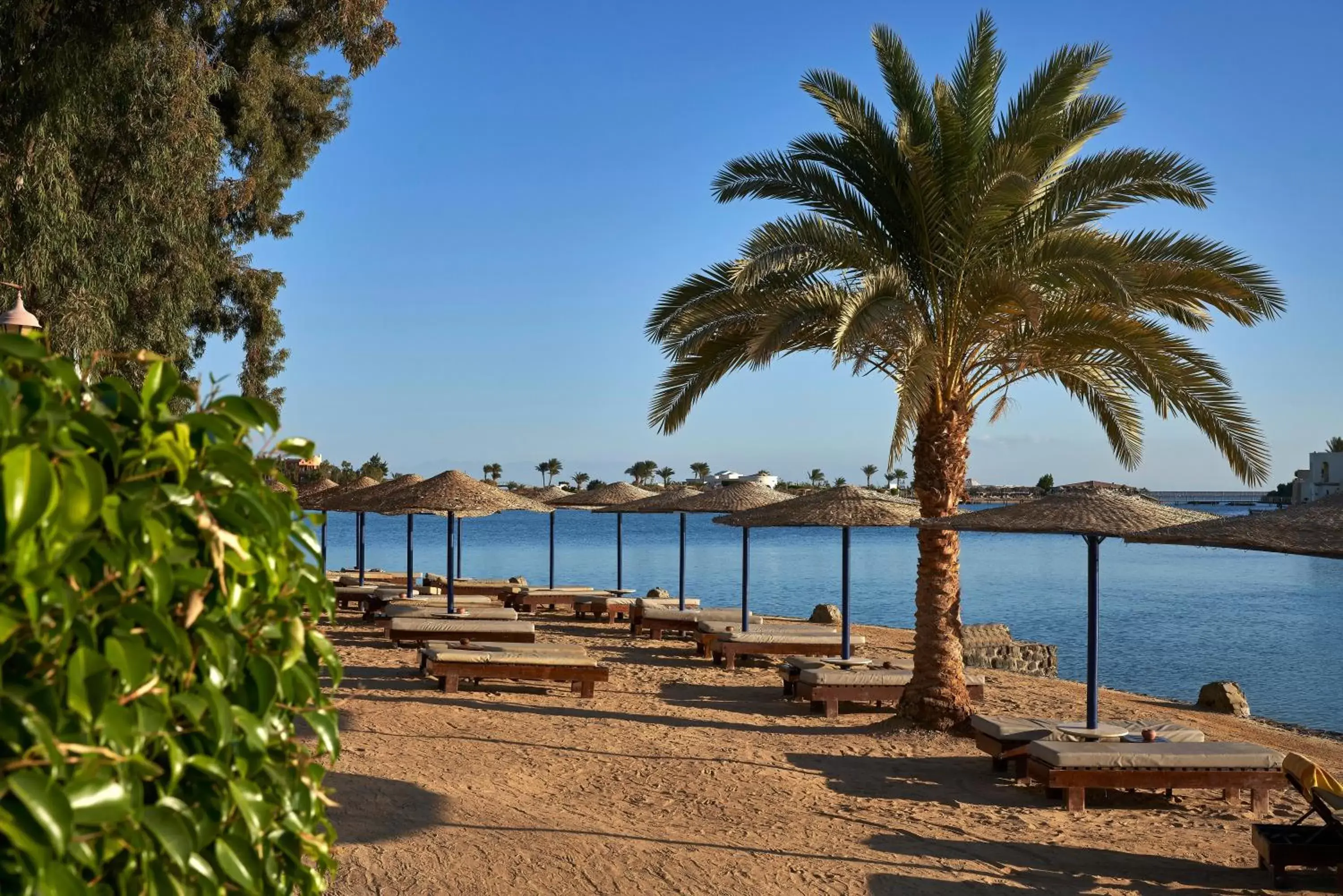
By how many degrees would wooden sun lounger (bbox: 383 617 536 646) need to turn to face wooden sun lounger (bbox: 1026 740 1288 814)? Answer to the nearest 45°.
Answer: approximately 45° to its right

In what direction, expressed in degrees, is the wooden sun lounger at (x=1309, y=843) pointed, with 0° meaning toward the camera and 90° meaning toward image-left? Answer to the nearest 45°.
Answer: approximately 270°

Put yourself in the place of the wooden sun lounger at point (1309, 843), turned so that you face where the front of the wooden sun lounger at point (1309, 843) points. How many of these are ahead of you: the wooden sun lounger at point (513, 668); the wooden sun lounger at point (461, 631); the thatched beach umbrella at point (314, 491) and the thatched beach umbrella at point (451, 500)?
0

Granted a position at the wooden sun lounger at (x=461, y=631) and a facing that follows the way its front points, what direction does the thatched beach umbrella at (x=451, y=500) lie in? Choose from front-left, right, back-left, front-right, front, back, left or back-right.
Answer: left

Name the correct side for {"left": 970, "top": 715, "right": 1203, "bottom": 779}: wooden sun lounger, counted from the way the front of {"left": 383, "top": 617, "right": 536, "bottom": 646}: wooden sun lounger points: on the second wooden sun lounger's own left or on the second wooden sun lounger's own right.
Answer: on the second wooden sun lounger's own right

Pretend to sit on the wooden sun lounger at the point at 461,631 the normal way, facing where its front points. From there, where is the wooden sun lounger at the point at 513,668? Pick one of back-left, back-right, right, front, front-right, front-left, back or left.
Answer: right

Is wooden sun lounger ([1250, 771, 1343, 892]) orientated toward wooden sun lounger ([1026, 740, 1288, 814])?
no

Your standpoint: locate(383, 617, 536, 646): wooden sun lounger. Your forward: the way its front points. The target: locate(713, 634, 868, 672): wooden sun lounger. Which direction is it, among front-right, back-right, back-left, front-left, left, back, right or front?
front

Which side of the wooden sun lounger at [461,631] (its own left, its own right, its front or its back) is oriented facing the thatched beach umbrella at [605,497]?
left

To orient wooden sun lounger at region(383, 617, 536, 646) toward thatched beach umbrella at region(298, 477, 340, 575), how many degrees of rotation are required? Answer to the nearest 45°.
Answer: approximately 90° to its left

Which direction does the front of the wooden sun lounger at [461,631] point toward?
to the viewer's right
